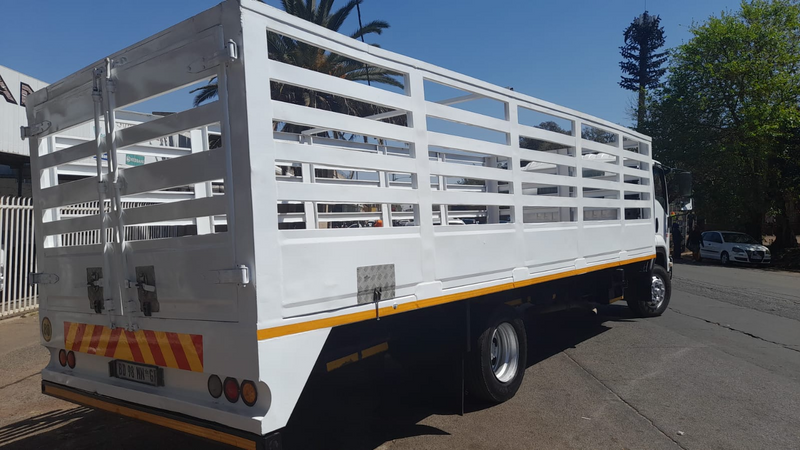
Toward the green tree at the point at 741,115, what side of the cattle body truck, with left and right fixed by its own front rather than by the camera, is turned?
front

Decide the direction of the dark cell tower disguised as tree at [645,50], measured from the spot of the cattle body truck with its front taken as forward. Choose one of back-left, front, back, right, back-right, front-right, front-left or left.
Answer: front

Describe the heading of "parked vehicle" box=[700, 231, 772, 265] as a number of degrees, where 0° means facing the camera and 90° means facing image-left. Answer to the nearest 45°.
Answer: approximately 315°

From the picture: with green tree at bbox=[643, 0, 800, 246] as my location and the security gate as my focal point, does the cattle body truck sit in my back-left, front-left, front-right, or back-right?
front-left

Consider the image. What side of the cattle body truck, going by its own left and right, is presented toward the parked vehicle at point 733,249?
front

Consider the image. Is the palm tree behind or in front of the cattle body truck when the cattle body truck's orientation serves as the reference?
in front

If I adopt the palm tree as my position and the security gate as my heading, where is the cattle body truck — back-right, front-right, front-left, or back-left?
front-left

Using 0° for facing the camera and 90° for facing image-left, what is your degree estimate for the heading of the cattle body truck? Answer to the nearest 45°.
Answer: approximately 225°

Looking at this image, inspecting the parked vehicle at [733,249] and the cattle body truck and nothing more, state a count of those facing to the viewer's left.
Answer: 0
